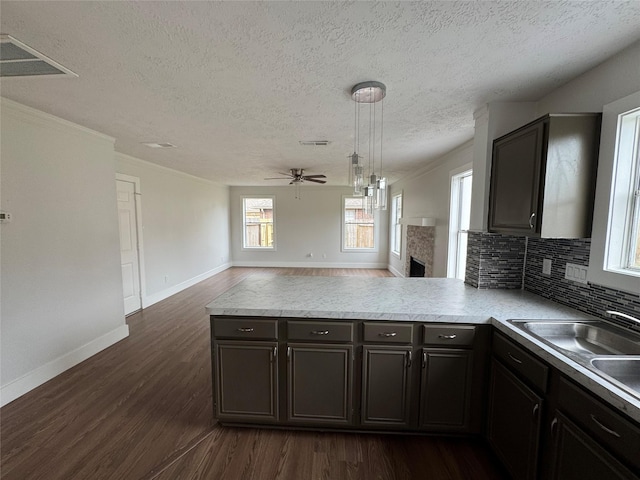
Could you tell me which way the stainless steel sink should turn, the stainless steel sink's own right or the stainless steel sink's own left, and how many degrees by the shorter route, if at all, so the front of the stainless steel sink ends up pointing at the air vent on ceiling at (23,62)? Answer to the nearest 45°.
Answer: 0° — it already faces it

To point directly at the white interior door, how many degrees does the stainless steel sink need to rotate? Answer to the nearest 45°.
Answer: approximately 45° to its right

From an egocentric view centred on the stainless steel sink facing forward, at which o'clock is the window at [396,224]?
The window is roughly at 3 o'clock from the stainless steel sink.

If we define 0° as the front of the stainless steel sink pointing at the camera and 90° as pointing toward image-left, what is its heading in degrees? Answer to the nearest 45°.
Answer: approximately 45°

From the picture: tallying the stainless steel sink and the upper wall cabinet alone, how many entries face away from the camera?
0

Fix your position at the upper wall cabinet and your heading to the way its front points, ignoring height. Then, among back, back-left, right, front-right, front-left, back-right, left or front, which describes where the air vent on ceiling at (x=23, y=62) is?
front

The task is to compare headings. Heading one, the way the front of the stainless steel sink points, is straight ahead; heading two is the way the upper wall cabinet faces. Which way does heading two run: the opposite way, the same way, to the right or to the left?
the same way

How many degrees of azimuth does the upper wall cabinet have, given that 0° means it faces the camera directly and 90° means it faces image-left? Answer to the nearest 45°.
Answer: approximately 45°

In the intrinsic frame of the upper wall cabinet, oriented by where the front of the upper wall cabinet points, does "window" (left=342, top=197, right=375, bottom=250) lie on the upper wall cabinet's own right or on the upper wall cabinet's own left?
on the upper wall cabinet's own right

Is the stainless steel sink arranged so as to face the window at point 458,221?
no

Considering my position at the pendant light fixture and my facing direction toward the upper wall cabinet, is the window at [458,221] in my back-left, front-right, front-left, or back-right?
front-left
